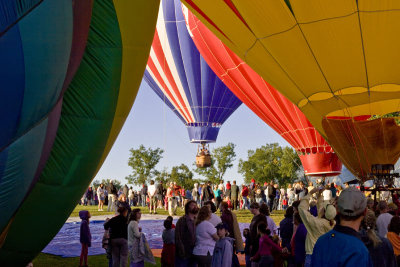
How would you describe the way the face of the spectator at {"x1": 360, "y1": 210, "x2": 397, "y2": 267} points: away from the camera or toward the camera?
away from the camera

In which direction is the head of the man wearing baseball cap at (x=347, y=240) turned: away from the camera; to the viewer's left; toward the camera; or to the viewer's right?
away from the camera

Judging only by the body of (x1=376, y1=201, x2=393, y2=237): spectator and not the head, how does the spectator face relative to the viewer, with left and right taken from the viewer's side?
facing away from the viewer

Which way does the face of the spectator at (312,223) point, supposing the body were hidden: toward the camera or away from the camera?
away from the camera

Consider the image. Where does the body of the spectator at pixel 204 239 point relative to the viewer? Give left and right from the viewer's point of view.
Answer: facing away from the viewer and to the right of the viewer
